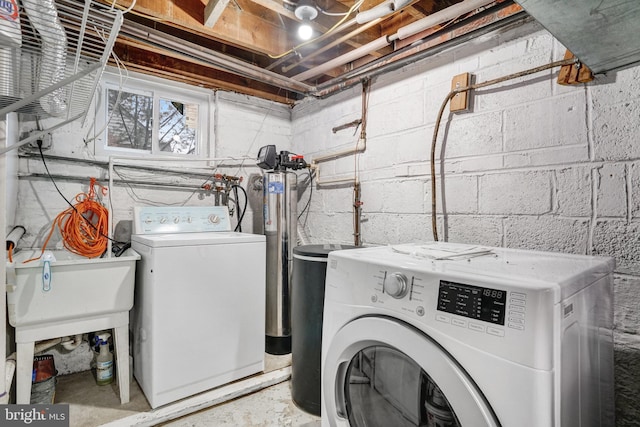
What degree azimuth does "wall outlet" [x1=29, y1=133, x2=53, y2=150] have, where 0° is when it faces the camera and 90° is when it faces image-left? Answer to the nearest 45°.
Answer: approximately 0°

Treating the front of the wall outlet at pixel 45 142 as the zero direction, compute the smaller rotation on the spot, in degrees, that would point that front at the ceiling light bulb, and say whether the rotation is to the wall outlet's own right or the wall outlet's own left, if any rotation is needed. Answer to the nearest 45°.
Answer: approximately 45° to the wall outlet's own left

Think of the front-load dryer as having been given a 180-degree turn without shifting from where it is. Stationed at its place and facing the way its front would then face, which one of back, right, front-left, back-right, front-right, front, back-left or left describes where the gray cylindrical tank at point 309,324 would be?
left

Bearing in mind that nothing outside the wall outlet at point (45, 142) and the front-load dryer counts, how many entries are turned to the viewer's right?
0

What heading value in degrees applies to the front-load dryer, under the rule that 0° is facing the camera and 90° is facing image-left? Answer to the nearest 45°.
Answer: approximately 45°

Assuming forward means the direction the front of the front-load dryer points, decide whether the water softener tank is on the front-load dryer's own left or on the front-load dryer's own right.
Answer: on the front-load dryer's own right

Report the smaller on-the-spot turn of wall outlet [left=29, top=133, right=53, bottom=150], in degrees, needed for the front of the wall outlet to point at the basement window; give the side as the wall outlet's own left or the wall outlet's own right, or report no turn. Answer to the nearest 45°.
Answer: approximately 90° to the wall outlet's own left

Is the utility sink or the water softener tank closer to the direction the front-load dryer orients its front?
the utility sink

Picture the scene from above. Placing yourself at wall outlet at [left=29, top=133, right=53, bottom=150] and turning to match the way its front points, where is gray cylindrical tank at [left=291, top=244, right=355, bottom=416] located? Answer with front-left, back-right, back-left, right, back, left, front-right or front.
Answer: front-left
